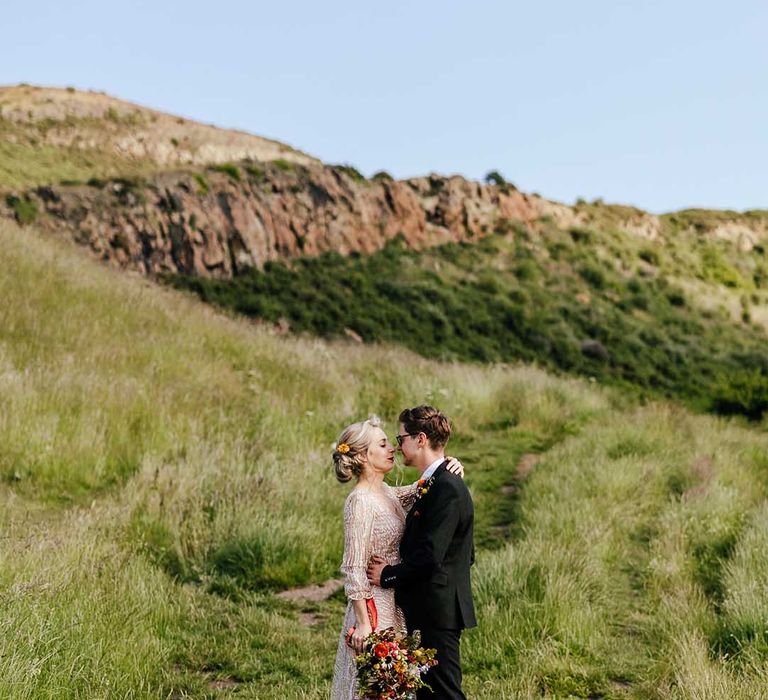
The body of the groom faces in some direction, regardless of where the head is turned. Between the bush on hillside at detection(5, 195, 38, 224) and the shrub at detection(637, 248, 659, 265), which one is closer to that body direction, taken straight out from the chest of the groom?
the bush on hillside

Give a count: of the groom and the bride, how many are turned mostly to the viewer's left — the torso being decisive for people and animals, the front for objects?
1

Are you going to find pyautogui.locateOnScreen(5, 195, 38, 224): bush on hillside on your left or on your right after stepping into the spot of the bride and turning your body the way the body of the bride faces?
on your left

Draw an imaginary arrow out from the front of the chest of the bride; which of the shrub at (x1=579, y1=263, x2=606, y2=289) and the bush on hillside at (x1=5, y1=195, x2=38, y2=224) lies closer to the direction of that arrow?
the shrub

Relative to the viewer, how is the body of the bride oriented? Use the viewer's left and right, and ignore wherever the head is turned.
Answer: facing to the right of the viewer

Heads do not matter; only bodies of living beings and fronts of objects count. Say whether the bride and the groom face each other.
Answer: yes

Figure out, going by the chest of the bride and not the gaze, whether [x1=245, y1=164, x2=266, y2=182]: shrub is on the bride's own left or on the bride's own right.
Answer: on the bride's own left

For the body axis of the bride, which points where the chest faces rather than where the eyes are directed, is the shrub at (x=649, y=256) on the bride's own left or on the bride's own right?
on the bride's own left

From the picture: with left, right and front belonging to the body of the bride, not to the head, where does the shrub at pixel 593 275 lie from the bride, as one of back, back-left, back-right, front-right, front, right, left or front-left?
left

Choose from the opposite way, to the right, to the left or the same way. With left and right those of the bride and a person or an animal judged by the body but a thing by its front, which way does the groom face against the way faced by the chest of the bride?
the opposite way

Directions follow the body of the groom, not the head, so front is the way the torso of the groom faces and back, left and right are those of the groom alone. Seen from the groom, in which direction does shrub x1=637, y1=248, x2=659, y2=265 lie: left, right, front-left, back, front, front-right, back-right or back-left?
right

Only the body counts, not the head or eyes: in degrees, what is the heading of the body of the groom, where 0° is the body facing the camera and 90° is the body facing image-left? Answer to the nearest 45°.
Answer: approximately 90°

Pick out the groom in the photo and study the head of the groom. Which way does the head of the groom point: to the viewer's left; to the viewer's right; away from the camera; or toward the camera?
to the viewer's left

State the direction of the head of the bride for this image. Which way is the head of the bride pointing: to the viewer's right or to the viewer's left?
to the viewer's right
